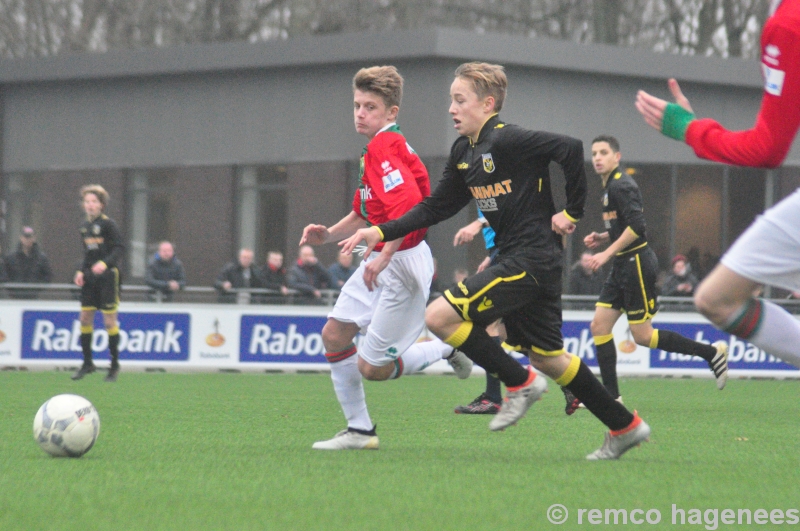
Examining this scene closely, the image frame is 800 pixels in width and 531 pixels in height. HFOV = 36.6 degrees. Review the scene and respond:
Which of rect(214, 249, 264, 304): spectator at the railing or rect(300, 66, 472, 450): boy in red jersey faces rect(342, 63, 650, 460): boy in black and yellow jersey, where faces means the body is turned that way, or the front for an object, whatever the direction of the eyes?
the spectator at the railing

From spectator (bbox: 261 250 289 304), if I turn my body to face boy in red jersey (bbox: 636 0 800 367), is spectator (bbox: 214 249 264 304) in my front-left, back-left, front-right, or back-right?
back-right

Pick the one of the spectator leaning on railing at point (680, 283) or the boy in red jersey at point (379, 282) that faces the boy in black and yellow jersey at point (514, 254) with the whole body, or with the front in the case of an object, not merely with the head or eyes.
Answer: the spectator leaning on railing

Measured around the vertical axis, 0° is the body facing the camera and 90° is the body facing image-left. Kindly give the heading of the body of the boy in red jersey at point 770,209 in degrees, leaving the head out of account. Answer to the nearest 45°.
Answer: approximately 90°

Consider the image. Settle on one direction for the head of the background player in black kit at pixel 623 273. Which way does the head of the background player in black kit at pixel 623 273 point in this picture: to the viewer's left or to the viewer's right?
to the viewer's left

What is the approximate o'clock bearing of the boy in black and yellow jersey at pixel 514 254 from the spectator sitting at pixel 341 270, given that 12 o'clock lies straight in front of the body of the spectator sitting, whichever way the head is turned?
The boy in black and yellow jersey is roughly at 12 o'clock from the spectator sitting.

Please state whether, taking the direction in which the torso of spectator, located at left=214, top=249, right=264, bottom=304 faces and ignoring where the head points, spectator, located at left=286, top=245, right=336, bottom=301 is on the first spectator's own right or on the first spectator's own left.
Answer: on the first spectator's own left

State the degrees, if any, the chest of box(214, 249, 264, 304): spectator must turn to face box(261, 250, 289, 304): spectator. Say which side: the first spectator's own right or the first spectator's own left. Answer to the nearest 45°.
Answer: approximately 45° to the first spectator's own left
